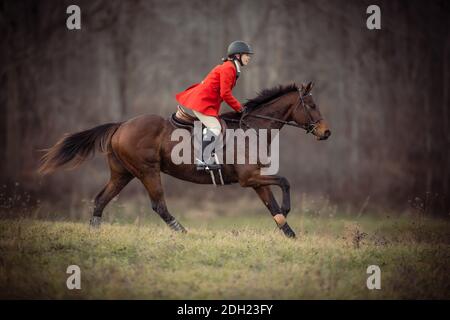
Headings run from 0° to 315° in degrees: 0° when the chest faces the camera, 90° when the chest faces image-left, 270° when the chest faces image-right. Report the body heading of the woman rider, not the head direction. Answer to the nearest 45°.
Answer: approximately 270°

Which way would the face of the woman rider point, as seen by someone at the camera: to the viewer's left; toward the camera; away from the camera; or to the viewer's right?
to the viewer's right

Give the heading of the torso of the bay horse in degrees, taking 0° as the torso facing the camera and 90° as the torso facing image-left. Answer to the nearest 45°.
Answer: approximately 270°
